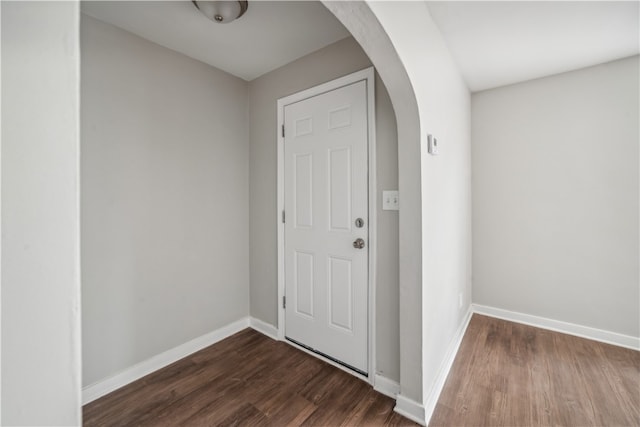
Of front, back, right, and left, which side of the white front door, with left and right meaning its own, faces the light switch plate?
left

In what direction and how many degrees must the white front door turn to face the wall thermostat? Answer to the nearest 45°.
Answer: approximately 90° to its left

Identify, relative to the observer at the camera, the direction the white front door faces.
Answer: facing the viewer and to the left of the viewer

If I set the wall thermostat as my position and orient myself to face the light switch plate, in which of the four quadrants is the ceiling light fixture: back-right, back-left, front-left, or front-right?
front-left
